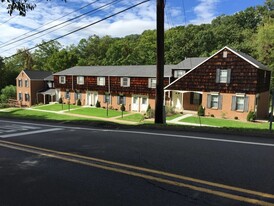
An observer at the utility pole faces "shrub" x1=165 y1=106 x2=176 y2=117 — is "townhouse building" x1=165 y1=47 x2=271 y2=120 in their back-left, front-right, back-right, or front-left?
front-right

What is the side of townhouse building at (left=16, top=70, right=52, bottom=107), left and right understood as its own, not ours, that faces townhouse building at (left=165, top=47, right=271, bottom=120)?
left

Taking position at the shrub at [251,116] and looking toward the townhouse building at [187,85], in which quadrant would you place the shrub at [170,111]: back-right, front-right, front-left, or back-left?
front-left

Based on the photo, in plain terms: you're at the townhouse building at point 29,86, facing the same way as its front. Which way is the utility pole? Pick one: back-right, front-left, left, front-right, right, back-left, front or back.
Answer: front-left

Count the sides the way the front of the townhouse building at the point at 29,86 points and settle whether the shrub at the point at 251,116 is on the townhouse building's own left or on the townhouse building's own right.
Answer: on the townhouse building's own left

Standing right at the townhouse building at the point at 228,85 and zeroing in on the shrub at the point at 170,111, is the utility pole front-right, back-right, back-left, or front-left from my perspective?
front-left

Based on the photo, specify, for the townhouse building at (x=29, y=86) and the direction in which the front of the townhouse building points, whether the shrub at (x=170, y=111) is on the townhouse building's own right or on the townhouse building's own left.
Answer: on the townhouse building's own left
